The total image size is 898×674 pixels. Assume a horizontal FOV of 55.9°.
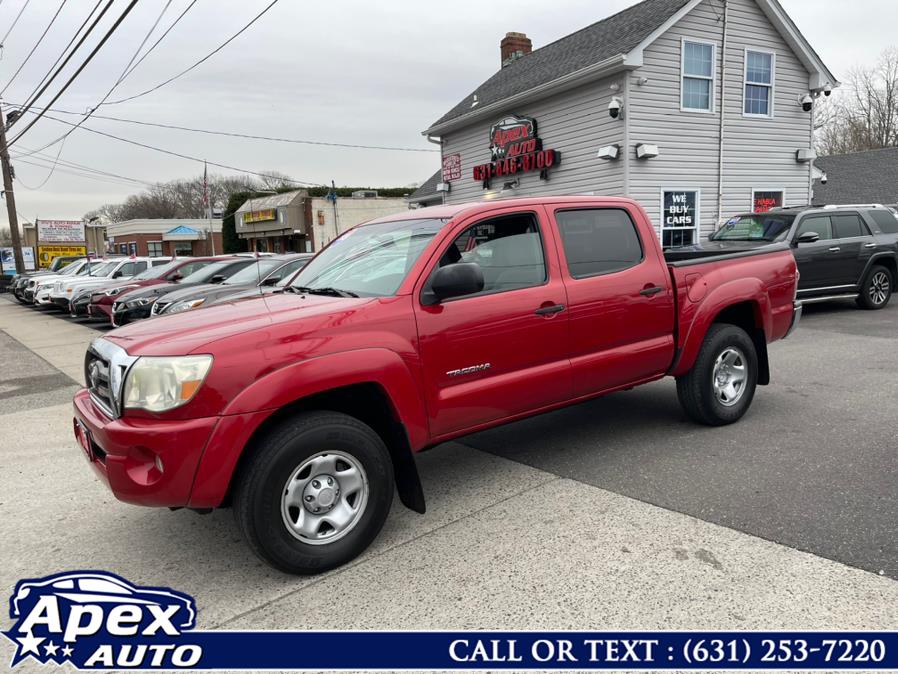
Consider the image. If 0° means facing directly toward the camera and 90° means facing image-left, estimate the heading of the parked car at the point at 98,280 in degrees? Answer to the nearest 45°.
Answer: approximately 45°

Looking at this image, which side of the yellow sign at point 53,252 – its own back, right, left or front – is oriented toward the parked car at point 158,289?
front

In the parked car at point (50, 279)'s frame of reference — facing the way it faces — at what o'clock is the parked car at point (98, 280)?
the parked car at point (98, 280) is roughly at 10 o'clock from the parked car at point (50, 279).

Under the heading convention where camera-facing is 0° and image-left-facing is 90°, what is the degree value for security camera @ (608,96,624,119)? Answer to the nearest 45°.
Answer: approximately 45°

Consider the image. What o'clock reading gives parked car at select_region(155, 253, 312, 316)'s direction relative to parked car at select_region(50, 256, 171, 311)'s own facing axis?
parked car at select_region(155, 253, 312, 316) is roughly at 10 o'clock from parked car at select_region(50, 256, 171, 311).

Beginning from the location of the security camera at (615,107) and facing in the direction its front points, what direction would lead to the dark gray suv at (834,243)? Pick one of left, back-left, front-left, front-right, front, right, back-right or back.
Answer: left

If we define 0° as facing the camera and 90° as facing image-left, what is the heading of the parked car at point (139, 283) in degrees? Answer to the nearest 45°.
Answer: approximately 45°

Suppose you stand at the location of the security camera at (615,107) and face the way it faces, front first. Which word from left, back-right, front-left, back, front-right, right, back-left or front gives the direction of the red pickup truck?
front-left

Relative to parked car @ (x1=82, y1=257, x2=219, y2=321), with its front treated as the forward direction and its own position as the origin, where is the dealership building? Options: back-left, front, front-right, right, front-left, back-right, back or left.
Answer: back-left

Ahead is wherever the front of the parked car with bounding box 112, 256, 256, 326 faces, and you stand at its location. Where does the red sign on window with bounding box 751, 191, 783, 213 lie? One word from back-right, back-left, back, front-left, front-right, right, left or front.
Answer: back-left

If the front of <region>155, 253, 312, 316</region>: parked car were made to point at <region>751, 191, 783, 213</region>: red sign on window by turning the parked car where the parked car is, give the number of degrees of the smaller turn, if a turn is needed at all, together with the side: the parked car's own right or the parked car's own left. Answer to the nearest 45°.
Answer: approximately 135° to the parked car's own left

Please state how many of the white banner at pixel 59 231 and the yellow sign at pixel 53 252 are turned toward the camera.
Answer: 2

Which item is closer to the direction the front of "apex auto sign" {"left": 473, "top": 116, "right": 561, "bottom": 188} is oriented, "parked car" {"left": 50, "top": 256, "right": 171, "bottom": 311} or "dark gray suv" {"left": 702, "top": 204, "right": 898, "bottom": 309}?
the parked car

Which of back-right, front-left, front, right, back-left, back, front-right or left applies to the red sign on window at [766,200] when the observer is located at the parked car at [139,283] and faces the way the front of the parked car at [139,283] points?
back-left

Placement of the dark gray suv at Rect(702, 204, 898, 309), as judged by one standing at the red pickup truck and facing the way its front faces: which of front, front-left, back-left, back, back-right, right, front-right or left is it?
back

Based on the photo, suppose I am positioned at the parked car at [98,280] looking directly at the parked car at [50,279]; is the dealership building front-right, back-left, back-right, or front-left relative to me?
back-right
